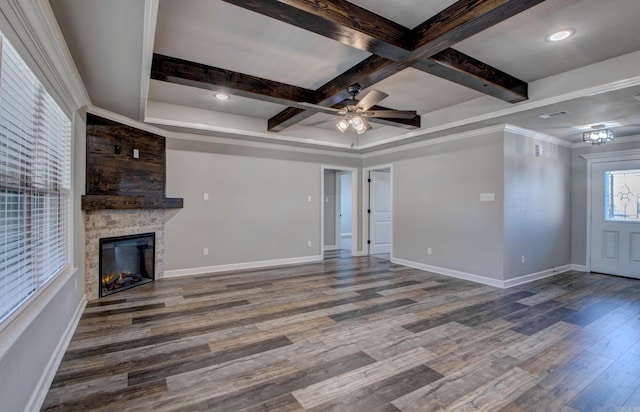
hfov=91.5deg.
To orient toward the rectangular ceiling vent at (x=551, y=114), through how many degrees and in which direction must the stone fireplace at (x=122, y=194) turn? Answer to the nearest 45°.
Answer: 0° — it already faces it

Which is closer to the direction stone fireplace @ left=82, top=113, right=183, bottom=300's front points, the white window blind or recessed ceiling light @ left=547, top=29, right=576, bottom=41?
the recessed ceiling light

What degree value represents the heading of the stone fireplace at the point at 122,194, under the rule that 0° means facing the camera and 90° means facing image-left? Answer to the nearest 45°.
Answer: approximately 315°

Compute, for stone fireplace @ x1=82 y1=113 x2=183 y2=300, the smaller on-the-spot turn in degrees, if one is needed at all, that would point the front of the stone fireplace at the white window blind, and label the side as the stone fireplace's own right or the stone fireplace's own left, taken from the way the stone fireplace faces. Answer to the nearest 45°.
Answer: approximately 45° to the stone fireplace's own right

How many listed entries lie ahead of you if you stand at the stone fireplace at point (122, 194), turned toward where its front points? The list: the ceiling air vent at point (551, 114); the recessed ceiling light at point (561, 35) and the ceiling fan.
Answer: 3

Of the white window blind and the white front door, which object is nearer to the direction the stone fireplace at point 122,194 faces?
the white front door

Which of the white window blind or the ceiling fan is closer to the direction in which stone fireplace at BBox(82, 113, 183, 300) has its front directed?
the ceiling fan

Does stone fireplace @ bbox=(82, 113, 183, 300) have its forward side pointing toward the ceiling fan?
yes
